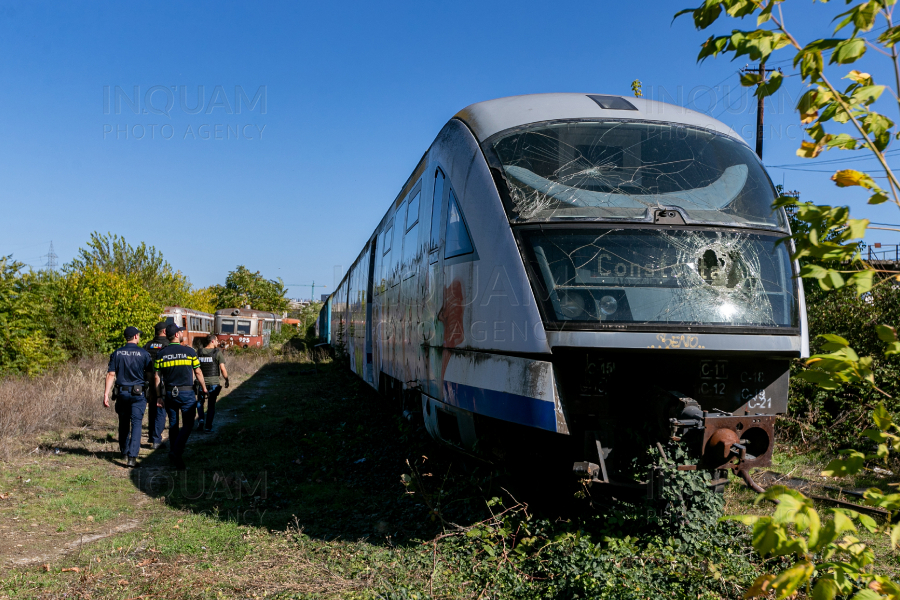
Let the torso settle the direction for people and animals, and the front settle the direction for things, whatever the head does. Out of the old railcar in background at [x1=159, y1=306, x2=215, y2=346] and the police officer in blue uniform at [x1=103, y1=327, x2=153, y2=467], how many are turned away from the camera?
1

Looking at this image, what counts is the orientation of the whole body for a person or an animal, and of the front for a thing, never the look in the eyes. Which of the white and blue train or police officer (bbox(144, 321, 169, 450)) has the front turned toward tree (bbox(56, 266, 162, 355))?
the police officer

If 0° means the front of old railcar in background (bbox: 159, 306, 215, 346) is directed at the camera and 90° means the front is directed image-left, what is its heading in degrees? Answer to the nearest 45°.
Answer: approximately 45°

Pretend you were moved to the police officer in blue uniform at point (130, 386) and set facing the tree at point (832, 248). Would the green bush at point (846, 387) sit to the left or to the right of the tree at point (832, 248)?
left

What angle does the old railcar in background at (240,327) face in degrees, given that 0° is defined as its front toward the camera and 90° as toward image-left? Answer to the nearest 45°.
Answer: approximately 45°

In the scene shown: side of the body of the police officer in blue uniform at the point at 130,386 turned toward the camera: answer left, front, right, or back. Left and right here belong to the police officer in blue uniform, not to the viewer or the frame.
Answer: back

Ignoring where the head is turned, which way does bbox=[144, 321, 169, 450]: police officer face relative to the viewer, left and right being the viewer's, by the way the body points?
facing away from the viewer

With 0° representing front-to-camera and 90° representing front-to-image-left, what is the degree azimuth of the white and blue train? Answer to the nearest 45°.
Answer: approximately 315°

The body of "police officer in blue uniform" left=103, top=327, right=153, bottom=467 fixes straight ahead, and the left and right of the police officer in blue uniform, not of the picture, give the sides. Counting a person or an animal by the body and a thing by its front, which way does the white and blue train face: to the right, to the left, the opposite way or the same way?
the opposite way

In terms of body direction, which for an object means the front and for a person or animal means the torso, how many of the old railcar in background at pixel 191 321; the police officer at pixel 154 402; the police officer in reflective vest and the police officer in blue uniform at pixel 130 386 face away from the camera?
3

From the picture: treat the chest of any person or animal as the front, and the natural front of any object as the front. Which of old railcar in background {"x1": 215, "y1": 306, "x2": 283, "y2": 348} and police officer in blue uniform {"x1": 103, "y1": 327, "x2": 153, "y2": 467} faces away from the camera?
the police officer in blue uniform

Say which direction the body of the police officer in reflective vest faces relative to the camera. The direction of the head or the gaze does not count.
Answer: away from the camera

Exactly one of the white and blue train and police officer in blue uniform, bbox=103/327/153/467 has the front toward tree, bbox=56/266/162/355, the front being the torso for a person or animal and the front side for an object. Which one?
the police officer in blue uniform
